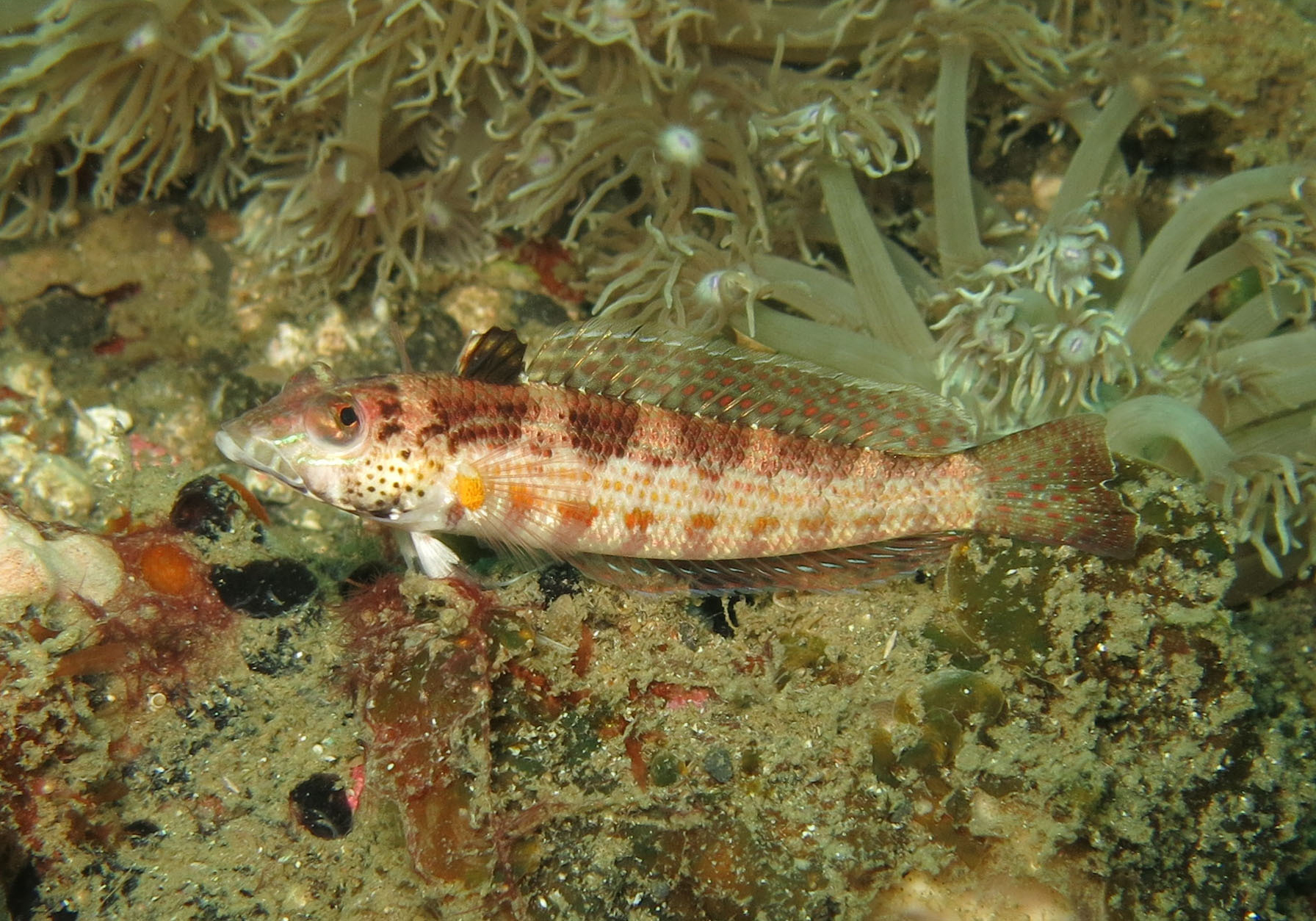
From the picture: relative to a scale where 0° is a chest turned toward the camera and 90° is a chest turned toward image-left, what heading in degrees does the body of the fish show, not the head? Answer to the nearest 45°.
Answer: approximately 90°

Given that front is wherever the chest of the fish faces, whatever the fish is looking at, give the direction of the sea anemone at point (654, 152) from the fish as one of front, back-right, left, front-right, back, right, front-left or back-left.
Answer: right
